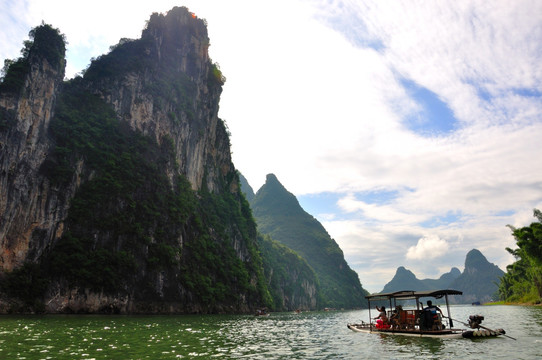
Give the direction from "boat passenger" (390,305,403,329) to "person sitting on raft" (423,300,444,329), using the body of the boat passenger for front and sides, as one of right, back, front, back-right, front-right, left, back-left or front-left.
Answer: back-left

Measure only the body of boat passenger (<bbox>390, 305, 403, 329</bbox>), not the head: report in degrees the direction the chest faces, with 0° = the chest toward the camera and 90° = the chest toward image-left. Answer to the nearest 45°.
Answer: approximately 90°
